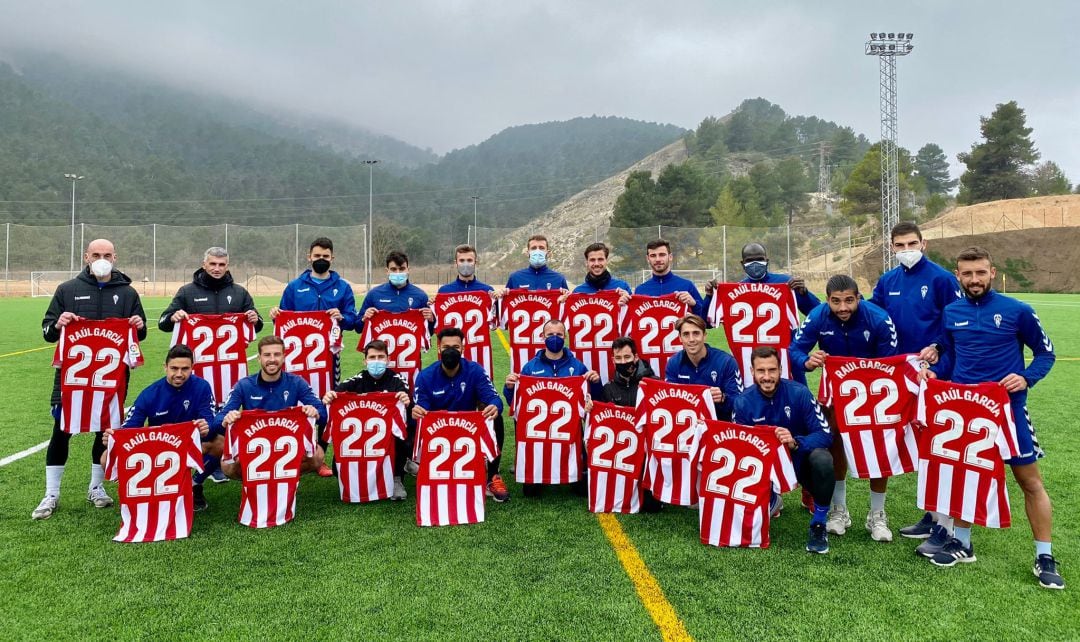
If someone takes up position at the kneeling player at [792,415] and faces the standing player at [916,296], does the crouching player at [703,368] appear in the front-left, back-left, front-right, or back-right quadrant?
back-left

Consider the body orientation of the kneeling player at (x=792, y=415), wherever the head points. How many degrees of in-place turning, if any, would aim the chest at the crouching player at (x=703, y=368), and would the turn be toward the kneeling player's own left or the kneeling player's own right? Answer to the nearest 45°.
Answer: approximately 135° to the kneeling player's own right

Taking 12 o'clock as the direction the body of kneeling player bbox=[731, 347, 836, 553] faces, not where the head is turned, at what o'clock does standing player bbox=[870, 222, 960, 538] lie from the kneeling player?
The standing player is roughly at 8 o'clock from the kneeling player.

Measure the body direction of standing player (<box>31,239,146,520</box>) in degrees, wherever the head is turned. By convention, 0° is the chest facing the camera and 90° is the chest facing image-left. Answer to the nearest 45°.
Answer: approximately 0°

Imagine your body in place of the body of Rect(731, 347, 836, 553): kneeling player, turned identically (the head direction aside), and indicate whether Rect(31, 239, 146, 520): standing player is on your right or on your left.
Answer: on your right

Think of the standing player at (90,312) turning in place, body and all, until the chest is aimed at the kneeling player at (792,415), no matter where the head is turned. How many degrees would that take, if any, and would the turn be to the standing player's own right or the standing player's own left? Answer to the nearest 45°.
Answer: approximately 45° to the standing player's own left

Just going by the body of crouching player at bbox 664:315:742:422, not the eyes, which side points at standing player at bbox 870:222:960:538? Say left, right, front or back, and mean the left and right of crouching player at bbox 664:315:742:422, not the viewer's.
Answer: left

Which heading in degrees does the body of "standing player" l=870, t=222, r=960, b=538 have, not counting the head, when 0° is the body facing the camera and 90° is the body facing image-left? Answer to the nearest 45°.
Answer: approximately 45°
